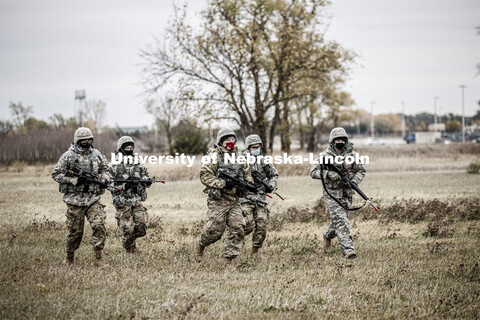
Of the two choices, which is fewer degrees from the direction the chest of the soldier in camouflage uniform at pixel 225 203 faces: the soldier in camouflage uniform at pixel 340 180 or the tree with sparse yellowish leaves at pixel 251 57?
the soldier in camouflage uniform

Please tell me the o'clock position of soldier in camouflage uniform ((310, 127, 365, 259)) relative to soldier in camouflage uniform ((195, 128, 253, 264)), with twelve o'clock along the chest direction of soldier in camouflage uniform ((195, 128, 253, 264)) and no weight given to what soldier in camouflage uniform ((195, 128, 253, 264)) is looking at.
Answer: soldier in camouflage uniform ((310, 127, 365, 259)) is roughly at 10 o'clock from soldier in camouflage uniform ((195, 128, 253, 264)).

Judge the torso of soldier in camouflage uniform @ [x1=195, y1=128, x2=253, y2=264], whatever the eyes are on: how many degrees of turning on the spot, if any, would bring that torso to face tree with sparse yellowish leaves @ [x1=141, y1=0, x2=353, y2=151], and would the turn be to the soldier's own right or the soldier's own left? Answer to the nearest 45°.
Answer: approximately 135° to the soldier's own left

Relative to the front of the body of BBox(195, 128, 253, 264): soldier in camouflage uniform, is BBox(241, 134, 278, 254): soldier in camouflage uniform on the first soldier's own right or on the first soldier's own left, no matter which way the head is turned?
on the first soldier's own left

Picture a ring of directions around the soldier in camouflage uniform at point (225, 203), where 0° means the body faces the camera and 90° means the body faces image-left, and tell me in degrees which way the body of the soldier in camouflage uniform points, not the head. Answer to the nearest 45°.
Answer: approximately 315°

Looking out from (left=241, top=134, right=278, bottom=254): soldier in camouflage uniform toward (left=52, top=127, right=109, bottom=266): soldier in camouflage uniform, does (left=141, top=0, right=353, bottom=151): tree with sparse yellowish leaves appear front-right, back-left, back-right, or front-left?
back-right

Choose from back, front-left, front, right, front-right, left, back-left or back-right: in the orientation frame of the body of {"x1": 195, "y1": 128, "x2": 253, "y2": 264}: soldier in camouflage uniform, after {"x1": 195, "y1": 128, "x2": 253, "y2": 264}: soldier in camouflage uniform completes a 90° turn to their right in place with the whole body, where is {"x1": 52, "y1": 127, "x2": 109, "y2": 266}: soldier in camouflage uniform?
front-right
